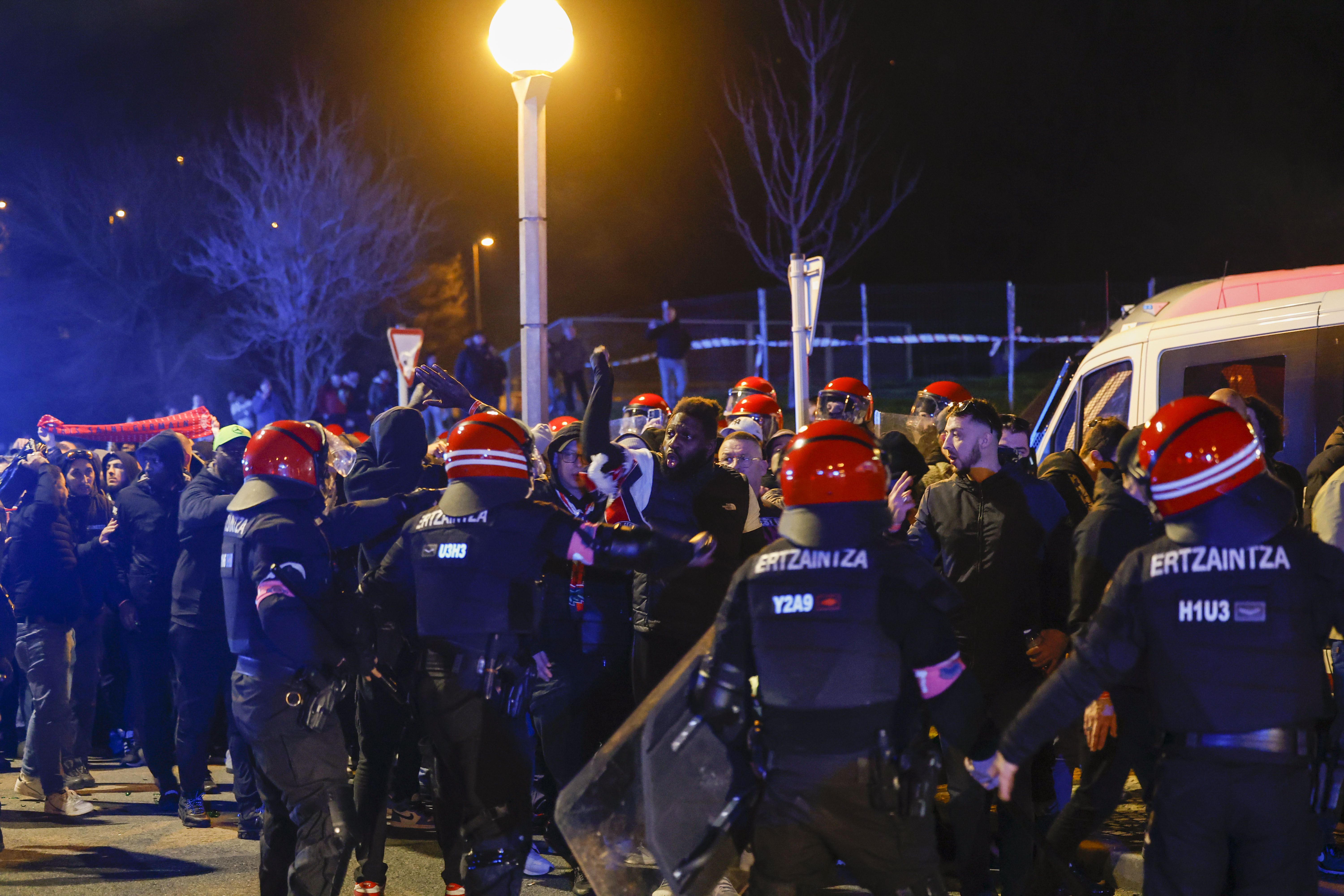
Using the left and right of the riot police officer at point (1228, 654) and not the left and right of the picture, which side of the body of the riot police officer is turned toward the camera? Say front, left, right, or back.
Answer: back

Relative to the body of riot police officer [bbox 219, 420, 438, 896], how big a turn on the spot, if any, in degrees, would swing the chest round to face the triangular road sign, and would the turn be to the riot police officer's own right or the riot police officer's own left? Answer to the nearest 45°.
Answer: approximately 45° to the riot police officer's own left

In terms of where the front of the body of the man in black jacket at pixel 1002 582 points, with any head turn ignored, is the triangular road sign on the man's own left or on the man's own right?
on the man's own right

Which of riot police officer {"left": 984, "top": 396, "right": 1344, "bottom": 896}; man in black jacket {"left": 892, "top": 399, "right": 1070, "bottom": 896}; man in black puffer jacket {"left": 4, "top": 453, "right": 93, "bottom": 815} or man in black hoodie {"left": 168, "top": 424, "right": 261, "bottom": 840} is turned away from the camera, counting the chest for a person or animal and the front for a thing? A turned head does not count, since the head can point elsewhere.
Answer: the riot police officer

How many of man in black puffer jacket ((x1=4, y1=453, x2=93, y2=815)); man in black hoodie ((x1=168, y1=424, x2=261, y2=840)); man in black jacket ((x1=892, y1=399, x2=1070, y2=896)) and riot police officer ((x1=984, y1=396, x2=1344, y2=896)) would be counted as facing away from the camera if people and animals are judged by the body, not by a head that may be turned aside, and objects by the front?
1

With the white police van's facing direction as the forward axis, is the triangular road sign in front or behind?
in front

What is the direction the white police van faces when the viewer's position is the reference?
facing to the left of the viewer

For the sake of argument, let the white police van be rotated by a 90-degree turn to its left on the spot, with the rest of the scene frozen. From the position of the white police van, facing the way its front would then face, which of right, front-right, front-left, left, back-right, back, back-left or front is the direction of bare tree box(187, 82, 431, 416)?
back-right

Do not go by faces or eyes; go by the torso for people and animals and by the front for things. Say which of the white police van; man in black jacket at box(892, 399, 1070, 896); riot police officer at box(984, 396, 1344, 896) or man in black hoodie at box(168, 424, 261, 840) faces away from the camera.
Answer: the riot police officer

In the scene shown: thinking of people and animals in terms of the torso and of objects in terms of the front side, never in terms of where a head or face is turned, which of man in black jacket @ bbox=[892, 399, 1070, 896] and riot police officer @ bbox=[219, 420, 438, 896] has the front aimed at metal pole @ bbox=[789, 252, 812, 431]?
the riot police officer

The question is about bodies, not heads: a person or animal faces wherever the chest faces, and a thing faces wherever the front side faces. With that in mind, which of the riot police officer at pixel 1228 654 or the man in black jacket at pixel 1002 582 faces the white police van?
the riot police officer
